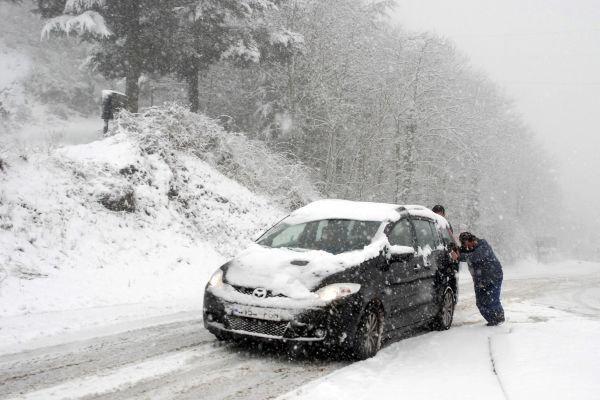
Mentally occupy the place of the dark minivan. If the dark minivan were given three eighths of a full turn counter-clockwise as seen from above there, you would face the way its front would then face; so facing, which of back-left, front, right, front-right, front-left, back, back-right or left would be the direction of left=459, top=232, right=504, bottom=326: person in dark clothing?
front-left

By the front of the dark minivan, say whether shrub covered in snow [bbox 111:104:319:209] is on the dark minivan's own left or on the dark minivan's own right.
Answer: on the dark minivan's own right

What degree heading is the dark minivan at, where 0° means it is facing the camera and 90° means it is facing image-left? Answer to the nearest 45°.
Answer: approximately 45°
